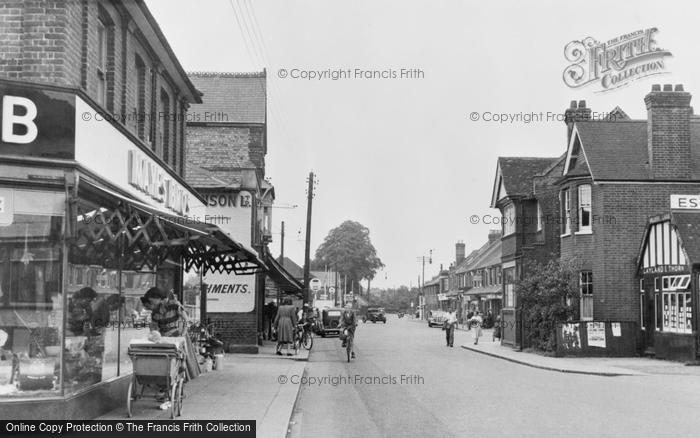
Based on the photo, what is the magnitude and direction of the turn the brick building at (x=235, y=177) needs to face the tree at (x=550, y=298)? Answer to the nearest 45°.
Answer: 0° — it already faces it

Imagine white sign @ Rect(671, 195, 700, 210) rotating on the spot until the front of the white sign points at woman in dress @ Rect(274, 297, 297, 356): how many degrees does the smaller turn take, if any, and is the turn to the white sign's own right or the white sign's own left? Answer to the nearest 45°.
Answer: approximately 45° to the white sign's own right

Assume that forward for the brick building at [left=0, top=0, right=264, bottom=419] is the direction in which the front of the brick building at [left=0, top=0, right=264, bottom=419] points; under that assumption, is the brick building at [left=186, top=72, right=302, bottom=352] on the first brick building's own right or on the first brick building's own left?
on the first brick building's own left

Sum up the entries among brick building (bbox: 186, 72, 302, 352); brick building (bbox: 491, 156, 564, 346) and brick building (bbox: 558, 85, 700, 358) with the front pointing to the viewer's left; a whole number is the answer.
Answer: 2
